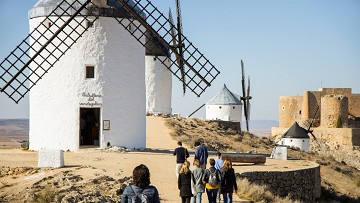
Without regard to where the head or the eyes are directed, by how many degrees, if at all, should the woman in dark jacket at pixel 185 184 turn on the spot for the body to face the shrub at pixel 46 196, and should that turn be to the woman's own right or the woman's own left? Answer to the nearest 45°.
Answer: approximately 45° to the woman's own left

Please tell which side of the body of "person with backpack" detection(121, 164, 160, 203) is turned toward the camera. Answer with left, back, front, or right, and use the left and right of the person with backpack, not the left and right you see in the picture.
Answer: back

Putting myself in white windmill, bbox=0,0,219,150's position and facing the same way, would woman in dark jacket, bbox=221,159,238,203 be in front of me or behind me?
in front

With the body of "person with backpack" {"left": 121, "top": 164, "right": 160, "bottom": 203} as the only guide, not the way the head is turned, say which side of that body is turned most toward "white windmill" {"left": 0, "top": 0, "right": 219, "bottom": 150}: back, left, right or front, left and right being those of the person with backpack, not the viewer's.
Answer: front

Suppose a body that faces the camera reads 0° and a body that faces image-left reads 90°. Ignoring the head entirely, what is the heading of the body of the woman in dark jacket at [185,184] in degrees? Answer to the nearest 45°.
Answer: approximately 180°

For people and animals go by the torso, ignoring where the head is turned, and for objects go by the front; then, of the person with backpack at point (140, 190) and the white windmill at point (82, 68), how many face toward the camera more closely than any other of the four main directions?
1

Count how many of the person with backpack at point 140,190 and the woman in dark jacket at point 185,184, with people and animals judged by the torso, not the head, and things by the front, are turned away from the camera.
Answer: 2

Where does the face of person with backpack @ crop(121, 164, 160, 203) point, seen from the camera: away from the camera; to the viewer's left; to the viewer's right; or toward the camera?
away from the camera

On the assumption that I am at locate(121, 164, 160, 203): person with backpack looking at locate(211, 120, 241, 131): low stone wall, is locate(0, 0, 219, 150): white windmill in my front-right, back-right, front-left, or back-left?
front-left

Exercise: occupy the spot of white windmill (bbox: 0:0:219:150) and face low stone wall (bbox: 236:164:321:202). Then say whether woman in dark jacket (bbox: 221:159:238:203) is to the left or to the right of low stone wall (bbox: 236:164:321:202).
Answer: right

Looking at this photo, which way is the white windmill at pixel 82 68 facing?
toward the camera

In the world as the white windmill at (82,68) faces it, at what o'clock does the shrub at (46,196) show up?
The shrub is roughly at 12 o'clock from the white windmill.

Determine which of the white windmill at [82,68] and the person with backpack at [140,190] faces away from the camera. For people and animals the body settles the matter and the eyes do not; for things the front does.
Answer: the person with backpack
